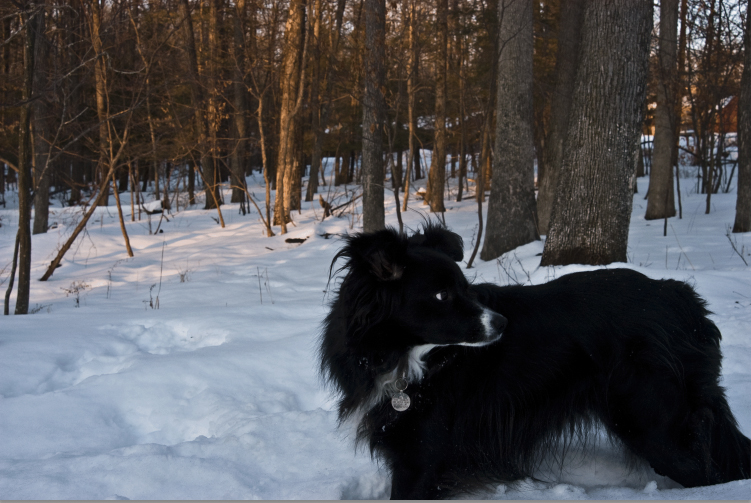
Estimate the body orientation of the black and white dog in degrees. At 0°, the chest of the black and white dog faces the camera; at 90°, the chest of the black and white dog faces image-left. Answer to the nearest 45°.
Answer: approximately 90°
